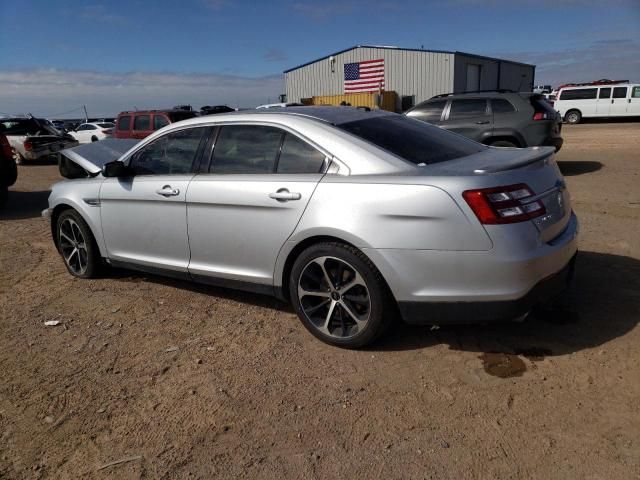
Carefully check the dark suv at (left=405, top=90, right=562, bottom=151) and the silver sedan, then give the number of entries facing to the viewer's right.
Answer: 0

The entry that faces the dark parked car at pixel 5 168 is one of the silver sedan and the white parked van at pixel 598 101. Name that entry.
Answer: the silver sedan

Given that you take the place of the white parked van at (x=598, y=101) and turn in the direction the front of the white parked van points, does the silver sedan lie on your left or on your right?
on your right

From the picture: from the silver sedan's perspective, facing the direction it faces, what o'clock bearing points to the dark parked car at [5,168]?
The dark parked car is roughly at 12 o'clock from the silver sedan.

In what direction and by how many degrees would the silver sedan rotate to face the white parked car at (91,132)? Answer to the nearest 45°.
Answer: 0° — it already faces it

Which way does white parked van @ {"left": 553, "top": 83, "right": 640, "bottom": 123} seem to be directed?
to the viewer's right

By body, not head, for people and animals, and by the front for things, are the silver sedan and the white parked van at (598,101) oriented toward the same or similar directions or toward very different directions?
very different directions

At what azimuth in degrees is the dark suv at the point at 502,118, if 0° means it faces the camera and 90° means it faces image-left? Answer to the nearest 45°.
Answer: approximately 135°

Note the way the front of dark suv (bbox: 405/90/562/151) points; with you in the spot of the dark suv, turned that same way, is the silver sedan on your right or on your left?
on your left

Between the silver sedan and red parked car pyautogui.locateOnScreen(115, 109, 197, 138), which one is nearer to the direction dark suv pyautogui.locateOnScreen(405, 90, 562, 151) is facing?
the red parked car

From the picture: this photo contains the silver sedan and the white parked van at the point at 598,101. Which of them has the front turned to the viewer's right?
the white parked van

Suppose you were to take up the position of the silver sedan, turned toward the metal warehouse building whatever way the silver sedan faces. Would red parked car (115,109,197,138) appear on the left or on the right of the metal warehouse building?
left
